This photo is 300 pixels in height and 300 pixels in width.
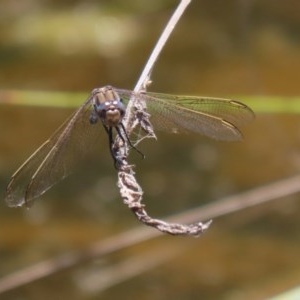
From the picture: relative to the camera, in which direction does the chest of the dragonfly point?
toward the camera
